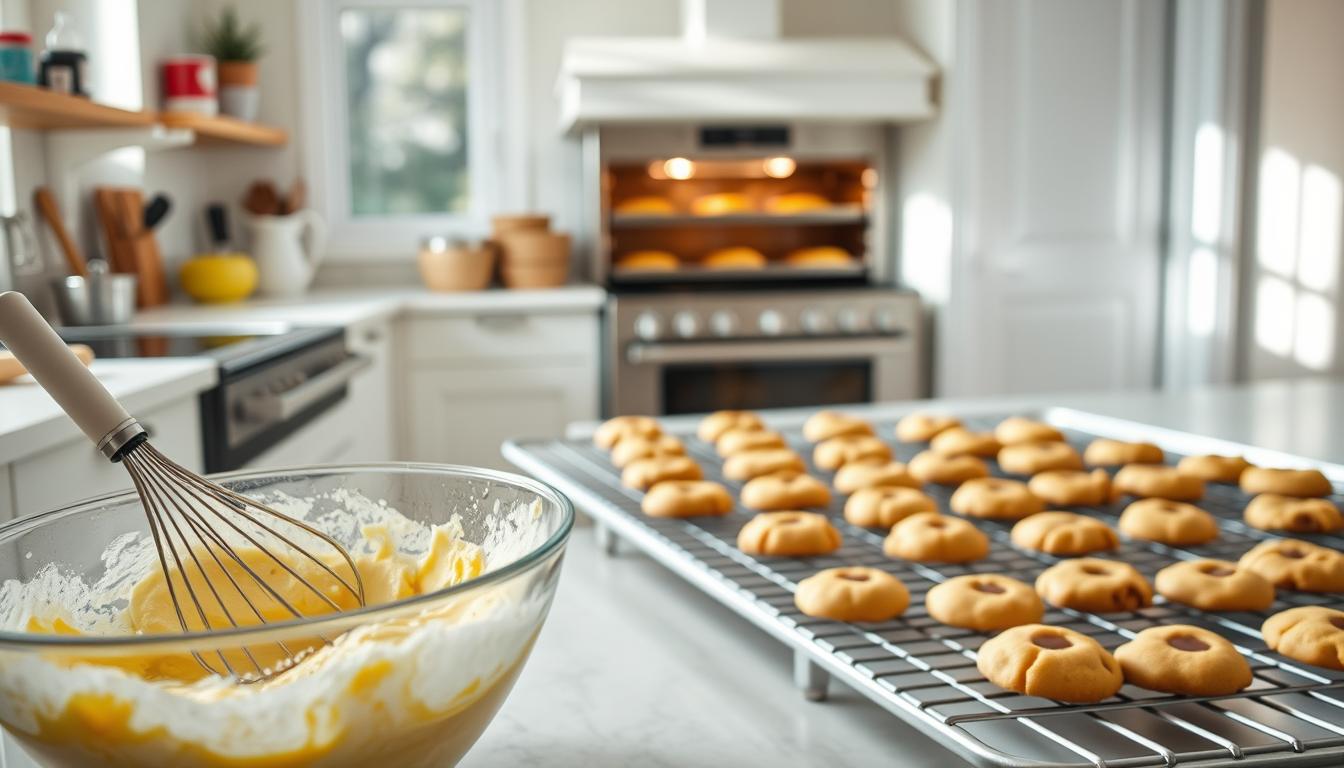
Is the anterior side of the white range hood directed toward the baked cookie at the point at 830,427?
yes

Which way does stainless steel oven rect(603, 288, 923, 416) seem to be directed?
toward the camera

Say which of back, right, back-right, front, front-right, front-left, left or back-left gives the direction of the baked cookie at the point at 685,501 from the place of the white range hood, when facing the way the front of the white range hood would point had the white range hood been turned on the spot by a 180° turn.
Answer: back

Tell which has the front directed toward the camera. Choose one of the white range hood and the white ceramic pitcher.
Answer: the white range hood

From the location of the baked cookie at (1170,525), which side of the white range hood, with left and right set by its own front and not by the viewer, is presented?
front

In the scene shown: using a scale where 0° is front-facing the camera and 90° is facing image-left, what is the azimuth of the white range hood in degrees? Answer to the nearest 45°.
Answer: approximately 0°

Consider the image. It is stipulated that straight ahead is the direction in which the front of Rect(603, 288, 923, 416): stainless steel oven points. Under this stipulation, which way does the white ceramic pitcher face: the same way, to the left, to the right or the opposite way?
to the right

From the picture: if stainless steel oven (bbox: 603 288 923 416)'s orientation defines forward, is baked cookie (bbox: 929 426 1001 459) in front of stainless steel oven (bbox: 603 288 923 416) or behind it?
in front

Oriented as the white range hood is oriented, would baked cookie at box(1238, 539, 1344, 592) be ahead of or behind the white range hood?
ahead

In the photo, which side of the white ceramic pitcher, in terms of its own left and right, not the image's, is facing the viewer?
left

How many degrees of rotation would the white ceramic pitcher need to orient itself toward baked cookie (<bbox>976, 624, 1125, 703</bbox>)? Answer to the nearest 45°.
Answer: approximately 90° to its left

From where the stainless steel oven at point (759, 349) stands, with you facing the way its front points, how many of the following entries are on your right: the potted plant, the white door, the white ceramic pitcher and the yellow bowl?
3

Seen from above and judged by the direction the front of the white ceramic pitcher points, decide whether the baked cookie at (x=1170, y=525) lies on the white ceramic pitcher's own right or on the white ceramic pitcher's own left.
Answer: on the white ceramic pitcher's own left

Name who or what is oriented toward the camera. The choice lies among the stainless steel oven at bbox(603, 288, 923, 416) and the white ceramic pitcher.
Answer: the stainless steel oven

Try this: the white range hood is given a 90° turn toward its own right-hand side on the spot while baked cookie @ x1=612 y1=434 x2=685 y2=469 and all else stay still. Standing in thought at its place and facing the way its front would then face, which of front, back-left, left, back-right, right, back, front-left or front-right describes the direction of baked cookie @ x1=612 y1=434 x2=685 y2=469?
left

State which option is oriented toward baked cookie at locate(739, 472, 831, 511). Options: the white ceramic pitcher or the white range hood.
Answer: the white range hood

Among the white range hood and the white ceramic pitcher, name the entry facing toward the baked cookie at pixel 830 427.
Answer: the white range hood

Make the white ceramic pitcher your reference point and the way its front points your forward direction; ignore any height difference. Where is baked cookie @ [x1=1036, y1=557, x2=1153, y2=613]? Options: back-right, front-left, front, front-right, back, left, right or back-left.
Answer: left

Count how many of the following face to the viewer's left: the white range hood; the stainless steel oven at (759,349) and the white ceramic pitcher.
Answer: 1

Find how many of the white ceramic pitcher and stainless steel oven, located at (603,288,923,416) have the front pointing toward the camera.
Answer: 1

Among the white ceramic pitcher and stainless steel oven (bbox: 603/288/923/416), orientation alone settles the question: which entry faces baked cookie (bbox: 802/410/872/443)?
the stainless steel oven
